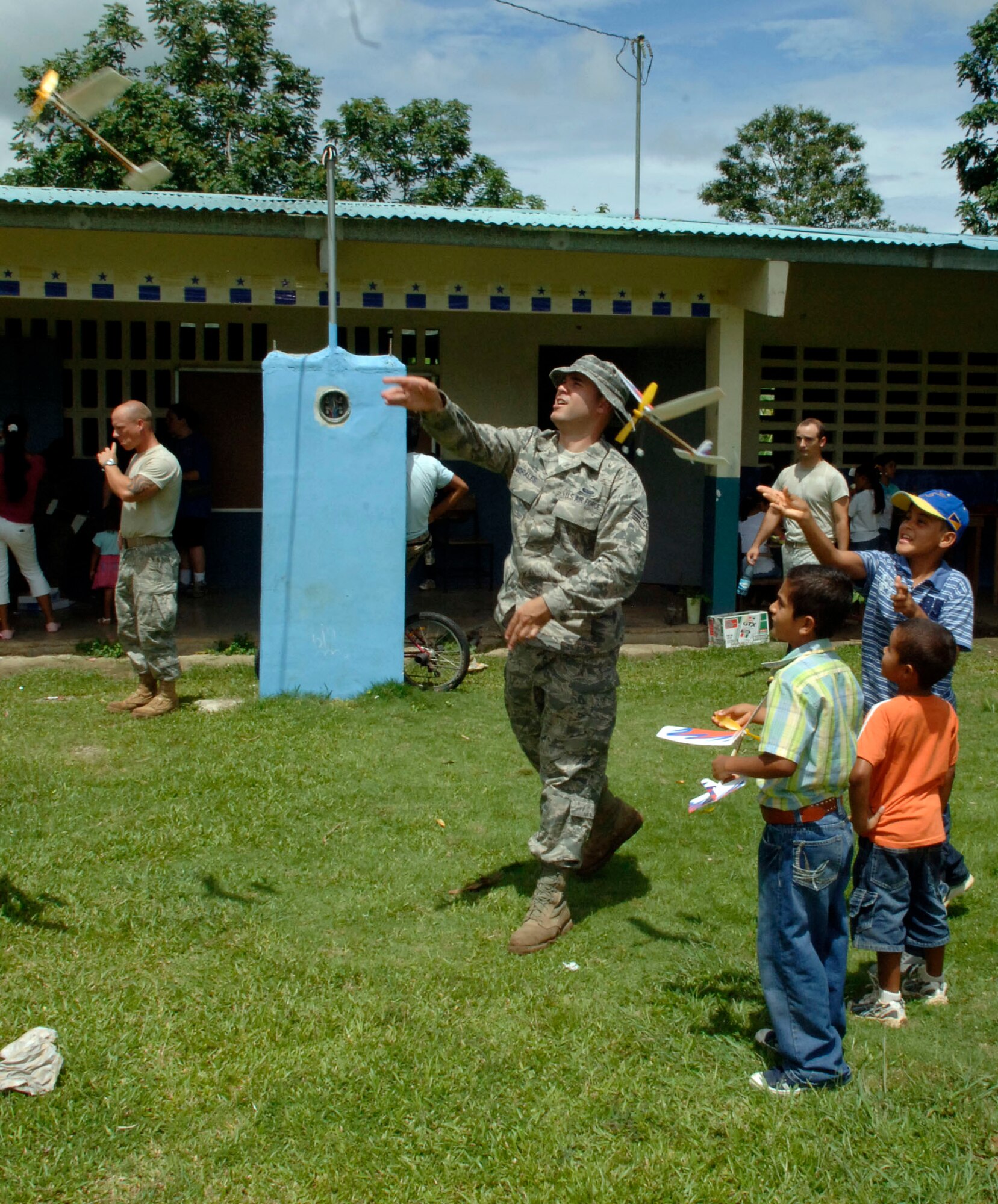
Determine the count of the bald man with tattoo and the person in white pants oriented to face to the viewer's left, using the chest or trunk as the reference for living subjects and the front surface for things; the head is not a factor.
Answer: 1

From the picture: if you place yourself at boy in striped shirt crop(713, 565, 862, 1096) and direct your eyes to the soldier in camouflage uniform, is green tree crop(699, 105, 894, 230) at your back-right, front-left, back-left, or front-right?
front-right

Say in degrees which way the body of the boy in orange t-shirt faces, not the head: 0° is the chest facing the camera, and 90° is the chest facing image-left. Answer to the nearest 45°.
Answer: approximately 135°

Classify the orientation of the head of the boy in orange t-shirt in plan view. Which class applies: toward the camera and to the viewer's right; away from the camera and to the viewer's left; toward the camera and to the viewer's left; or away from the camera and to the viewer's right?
away from the camera and to the viewer's left

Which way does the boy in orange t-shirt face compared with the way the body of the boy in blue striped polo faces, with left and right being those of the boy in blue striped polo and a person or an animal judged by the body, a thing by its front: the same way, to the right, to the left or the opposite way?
to the right

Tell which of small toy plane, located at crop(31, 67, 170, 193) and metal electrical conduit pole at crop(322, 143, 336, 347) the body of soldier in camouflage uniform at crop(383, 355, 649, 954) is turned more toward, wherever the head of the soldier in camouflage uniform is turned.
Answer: the small toy plane

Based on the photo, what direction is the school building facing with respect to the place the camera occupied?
facing the viewer

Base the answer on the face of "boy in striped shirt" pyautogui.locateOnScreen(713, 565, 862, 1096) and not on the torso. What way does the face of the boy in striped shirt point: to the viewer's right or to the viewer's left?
to the viewer's left

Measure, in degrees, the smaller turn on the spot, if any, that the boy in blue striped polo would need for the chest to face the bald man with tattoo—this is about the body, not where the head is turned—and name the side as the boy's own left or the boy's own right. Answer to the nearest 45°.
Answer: approximately 90° to the boy's own right

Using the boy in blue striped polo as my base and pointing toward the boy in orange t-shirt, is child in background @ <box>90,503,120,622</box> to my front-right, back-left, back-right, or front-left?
back-right

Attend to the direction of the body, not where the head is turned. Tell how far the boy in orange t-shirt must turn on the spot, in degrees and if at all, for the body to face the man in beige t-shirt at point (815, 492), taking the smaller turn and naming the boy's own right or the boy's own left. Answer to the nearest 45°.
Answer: approximately 45° to the boy's own right

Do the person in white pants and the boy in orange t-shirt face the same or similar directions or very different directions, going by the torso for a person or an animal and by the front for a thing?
same or similar directions
